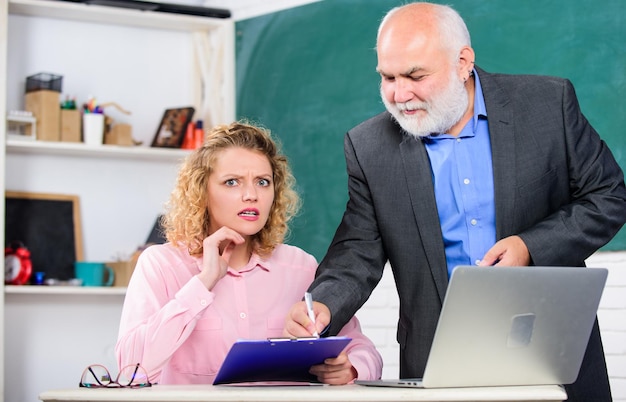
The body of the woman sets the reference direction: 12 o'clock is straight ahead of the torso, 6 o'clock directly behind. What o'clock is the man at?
The man is roughly at 9 o'clock from the woman.

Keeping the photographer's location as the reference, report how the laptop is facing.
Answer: facing away from the viewer and to the left of the viewer

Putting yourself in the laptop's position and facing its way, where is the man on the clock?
The man is roughly at 1 o'clock from the laptop.

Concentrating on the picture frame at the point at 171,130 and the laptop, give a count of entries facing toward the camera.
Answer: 1

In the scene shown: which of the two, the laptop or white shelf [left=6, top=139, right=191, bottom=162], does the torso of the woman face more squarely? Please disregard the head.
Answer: the laptop

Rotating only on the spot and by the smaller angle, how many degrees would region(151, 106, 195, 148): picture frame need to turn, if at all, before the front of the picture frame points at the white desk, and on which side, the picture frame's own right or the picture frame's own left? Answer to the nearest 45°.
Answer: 0° — it already faces it
